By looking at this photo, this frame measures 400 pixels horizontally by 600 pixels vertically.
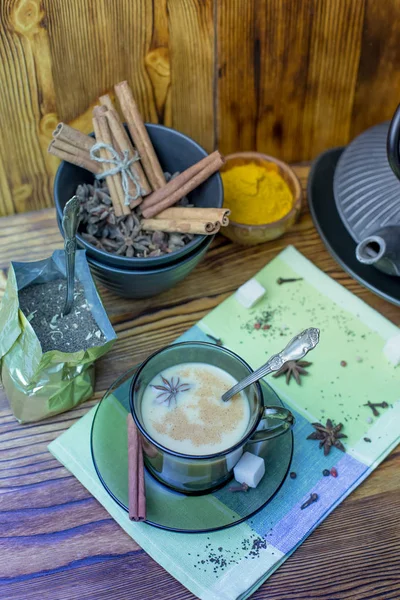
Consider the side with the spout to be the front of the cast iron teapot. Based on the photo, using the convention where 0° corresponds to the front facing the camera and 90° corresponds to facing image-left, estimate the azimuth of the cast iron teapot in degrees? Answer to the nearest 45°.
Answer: approximately 45°
